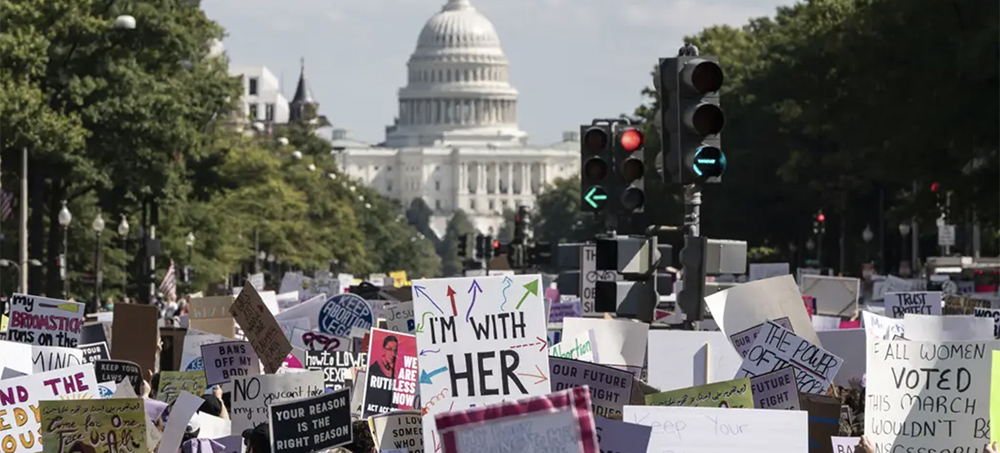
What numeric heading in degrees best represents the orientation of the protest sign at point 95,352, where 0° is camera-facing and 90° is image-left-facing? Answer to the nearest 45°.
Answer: approximately 0°

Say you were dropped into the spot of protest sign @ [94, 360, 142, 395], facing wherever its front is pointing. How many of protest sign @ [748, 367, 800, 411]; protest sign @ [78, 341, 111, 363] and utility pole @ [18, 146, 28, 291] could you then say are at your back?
2

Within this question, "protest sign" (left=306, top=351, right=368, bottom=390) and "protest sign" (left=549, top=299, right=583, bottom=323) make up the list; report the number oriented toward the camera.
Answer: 2

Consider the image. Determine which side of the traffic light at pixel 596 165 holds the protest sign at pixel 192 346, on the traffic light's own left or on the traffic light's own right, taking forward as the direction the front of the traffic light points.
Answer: on the traffic light's own right

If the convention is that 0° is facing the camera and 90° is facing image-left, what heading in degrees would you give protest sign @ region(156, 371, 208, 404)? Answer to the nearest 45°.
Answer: approximately 0°

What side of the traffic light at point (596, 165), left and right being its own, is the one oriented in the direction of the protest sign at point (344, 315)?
right
